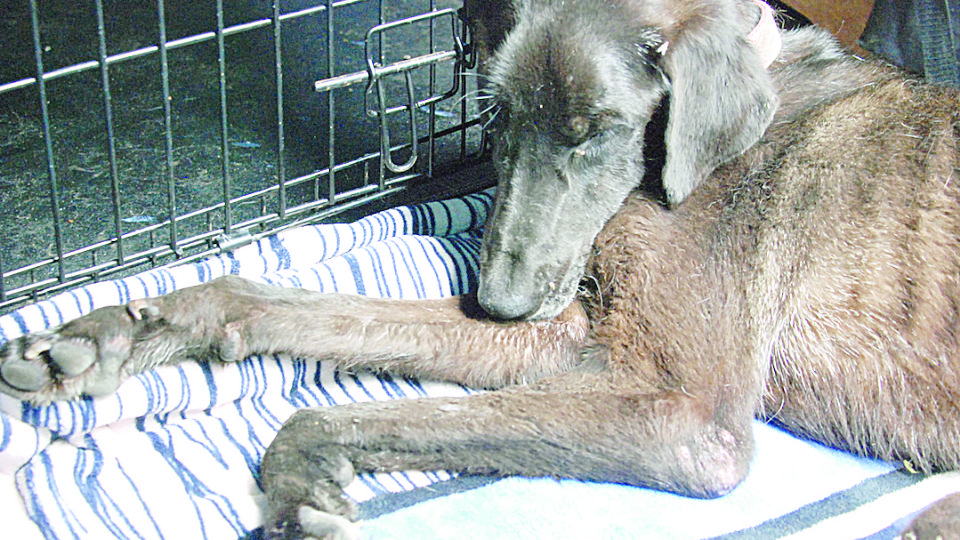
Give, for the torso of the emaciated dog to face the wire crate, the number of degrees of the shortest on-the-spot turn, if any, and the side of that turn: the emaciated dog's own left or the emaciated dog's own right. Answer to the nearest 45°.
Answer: approximately 45° to the emaciated dog's own right

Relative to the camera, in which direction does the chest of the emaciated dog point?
to the viewer's left

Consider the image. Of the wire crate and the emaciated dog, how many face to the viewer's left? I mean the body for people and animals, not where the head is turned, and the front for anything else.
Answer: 1
